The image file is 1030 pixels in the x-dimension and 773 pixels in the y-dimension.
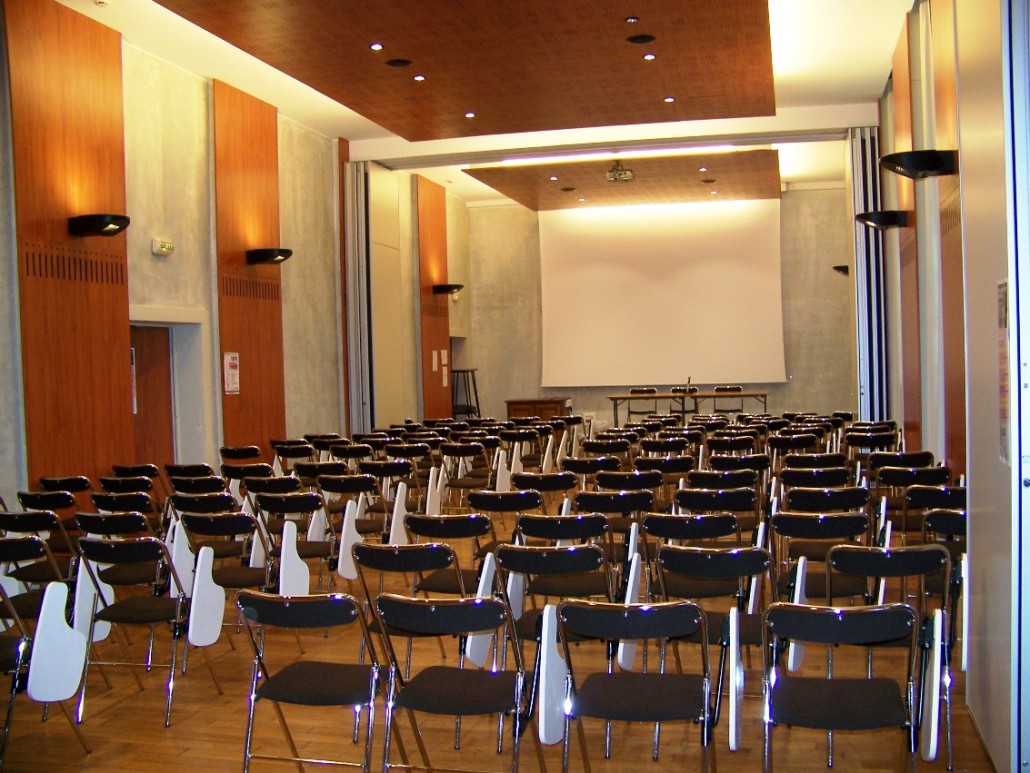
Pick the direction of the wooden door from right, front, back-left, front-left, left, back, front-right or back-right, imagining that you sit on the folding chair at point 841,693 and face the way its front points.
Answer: front-left

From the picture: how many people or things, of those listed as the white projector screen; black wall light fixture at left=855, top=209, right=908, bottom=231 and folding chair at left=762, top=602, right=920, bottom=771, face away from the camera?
1

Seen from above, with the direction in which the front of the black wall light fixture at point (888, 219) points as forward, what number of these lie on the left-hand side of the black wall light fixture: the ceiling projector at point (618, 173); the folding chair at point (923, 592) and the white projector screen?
1

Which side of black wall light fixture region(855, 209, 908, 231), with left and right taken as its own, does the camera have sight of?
left

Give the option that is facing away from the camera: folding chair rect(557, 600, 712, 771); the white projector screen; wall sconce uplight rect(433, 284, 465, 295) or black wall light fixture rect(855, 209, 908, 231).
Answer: the folding chair

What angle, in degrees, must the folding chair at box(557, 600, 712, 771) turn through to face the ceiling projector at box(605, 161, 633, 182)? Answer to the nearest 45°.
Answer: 0° — it already faces it

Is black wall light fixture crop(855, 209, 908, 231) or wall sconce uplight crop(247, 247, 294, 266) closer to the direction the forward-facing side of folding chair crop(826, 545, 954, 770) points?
the black wall light fixture

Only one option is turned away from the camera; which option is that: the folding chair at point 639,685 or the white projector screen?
the folding chair

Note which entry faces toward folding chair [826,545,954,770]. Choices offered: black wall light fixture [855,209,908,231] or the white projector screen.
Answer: the white projector screen

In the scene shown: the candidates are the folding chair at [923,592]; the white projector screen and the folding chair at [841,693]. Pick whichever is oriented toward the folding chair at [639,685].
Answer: the white projector screen

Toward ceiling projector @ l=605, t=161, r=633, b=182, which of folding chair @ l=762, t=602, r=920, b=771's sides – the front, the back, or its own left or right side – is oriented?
front

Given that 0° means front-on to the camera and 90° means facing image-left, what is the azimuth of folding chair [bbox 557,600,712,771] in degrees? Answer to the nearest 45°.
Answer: approximately 180°

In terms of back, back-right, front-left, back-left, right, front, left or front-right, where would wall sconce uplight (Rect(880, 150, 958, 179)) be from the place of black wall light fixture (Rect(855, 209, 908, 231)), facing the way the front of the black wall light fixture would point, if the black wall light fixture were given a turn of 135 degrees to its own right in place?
back-right

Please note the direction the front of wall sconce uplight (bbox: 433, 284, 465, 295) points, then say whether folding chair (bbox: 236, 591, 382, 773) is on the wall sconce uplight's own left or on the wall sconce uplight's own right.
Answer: on the wall sconce uplight's own right

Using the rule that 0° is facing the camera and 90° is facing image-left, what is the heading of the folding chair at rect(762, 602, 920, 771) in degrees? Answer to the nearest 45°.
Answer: approximately 180°

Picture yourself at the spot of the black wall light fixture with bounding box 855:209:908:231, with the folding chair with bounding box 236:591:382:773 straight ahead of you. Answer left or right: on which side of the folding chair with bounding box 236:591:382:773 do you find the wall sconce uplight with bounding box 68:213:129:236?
right

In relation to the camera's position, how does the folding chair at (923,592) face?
facing away from the viewer

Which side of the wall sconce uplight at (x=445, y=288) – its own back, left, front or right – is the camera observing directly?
right

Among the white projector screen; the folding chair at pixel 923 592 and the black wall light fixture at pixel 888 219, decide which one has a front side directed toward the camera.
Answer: the white projector screen
